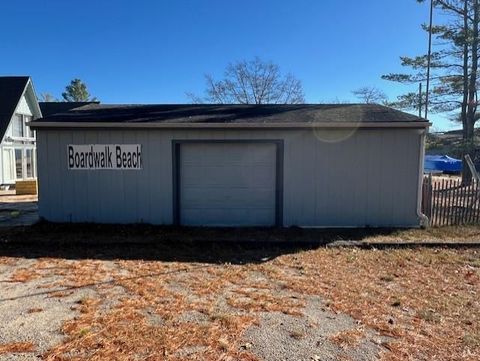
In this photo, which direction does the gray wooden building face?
toward the camera

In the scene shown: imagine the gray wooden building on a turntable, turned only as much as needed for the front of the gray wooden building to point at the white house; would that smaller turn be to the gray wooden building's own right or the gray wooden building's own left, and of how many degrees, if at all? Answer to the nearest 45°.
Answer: approximately 135° to the gray wooden building's own right

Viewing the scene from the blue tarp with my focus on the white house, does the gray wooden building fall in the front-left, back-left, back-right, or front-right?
front-left

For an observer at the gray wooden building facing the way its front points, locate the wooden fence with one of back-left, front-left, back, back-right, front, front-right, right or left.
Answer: left

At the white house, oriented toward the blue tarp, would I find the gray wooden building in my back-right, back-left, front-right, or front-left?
front-right

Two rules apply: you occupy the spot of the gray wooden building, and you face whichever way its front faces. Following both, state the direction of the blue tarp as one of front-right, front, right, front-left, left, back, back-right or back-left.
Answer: back-left

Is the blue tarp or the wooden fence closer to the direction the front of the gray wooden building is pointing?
the wooden fence
